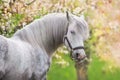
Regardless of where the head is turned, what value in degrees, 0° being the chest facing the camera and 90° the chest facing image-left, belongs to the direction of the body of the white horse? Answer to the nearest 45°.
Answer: approximately 270°
